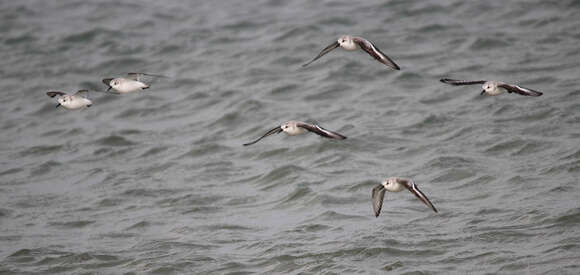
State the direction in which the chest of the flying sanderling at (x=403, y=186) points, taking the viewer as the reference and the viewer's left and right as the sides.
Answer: facing the viewer and to the left of the viewer
